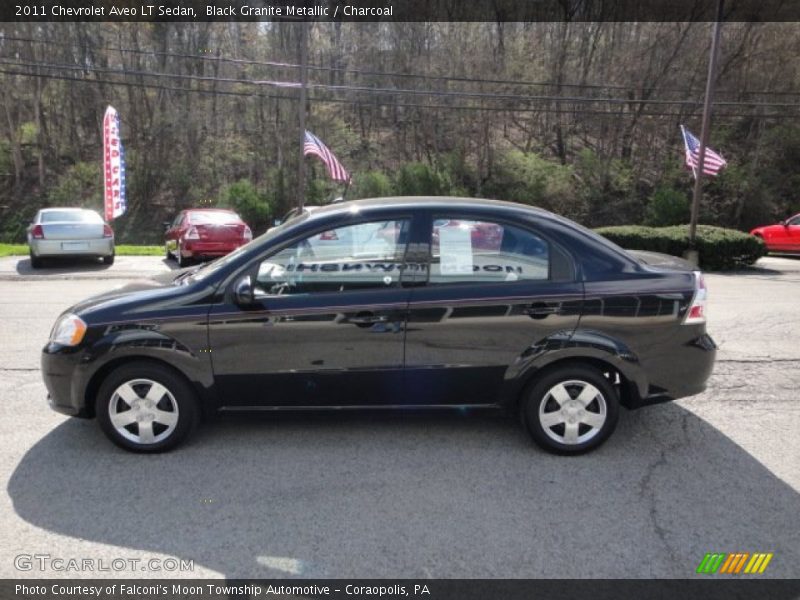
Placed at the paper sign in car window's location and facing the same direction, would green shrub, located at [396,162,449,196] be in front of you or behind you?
behind

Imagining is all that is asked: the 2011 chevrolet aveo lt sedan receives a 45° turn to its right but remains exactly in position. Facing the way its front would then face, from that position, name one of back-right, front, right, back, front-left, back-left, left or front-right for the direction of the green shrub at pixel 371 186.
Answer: front-right

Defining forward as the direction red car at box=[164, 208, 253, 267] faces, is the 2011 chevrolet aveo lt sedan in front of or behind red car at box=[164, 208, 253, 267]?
behind

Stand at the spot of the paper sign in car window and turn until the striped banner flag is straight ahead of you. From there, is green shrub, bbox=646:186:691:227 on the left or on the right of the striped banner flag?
right

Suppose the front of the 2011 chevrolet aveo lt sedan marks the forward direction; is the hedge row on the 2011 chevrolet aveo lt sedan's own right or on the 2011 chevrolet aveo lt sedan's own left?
on the 2011 chevrolet aveo lt sedan's own right

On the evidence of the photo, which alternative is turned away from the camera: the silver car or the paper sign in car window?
the silver car

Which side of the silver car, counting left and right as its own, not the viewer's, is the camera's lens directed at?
back

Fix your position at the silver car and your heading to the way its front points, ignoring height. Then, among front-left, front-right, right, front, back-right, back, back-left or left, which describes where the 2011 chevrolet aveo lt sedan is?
back

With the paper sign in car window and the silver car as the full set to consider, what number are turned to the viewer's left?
0

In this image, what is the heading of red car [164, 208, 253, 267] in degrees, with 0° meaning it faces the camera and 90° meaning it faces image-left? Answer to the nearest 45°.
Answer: approximately 135°

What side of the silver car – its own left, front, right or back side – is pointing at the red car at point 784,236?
right

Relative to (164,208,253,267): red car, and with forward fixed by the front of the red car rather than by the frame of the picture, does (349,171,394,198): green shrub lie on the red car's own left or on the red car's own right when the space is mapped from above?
on the red car's own right

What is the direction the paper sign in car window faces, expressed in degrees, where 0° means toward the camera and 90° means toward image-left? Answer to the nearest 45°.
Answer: approximately 0°

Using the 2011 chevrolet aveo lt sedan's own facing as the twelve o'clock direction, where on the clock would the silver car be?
The silver car is roughly at 2 o'clock from the 2011 chevrolet aveo lt sedan.

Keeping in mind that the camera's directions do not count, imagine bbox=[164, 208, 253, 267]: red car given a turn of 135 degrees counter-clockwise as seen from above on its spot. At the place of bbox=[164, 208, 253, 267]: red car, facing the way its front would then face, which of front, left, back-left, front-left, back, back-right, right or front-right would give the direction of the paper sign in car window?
front

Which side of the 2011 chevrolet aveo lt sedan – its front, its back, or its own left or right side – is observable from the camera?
left
